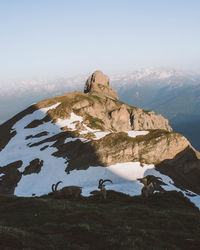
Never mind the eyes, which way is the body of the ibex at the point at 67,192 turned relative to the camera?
to the viewer's left
